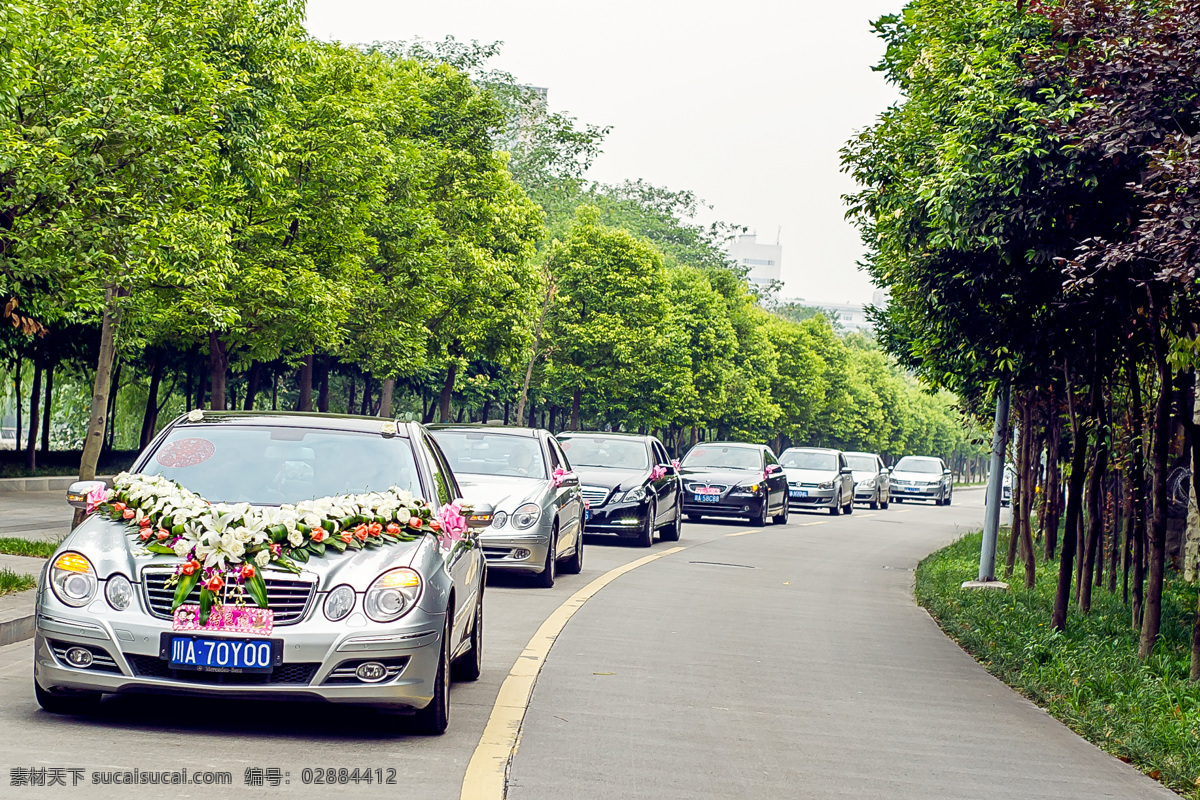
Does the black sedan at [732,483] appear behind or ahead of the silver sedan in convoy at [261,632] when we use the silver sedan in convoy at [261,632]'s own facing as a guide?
behind

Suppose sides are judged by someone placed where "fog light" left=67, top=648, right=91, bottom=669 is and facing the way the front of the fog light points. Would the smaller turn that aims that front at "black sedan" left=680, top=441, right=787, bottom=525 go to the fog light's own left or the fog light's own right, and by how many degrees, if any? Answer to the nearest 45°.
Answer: approximately 135° to the fog light's own left

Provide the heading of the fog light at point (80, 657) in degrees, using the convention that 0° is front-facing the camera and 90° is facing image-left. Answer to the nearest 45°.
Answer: approximately 0°

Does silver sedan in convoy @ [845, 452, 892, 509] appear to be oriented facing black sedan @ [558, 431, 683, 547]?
yes

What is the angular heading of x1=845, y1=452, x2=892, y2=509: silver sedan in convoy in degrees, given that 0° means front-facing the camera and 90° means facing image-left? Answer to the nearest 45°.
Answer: approximately 0°

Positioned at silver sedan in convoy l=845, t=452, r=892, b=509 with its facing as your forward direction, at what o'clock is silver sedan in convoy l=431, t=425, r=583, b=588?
silver sedan in convoy l=431, t=425, r=583, b=588 is roughly at 12 o'clock from silver sedan in convoy l=845, t=452, r=892, b=509.

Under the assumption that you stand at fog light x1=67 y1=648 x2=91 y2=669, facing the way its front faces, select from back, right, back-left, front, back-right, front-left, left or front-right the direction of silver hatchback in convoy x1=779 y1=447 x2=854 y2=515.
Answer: back-left

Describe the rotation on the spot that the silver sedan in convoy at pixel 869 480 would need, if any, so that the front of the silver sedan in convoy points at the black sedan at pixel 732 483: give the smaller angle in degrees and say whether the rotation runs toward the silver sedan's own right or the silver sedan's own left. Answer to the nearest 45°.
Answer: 0° — it already faces it

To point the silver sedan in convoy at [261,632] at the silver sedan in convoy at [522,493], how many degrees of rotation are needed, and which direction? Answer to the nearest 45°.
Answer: approximately 180°
